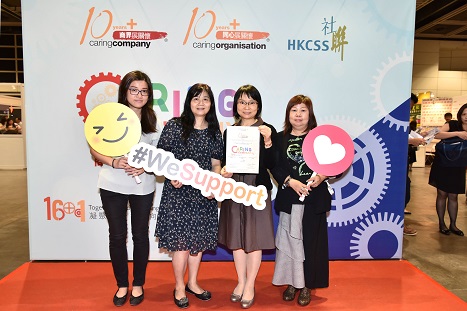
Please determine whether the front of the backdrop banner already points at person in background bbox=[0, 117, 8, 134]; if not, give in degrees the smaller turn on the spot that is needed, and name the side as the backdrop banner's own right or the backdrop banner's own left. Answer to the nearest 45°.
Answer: approximately 135° to the backdrop banner's own right

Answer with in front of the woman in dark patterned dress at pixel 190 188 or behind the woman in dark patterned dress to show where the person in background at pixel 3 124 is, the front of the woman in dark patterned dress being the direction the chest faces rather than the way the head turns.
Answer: behind

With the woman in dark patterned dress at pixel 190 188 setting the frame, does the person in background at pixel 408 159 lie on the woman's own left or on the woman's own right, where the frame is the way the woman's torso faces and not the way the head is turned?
on the woman's own left

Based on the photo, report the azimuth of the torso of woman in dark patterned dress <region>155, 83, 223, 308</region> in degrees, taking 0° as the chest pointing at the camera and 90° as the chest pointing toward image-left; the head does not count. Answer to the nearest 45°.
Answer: approximately 0°

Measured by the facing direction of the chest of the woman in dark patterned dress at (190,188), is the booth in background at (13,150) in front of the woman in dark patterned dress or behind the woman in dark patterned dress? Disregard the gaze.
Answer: behind

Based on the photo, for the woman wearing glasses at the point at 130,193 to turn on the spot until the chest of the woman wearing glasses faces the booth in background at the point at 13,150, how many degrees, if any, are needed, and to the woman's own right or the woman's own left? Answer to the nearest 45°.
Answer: approximately 180°
